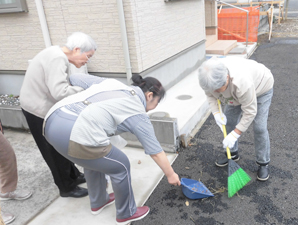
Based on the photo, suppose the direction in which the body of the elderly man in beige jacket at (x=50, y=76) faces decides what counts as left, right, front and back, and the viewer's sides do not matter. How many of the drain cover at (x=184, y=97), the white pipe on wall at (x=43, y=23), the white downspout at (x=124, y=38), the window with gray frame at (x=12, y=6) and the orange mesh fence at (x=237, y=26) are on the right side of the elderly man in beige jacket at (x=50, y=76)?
0

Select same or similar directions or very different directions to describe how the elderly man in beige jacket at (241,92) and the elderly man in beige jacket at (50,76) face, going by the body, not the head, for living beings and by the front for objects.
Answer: very different directions

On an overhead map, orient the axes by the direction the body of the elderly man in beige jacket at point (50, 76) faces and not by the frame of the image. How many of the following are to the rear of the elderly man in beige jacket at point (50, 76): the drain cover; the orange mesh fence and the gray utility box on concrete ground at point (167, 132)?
0

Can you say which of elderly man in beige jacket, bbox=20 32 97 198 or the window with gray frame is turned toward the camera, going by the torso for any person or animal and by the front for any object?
the window with gray frame

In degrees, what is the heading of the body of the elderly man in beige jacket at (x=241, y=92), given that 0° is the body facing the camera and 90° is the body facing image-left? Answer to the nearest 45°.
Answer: approximately 45°

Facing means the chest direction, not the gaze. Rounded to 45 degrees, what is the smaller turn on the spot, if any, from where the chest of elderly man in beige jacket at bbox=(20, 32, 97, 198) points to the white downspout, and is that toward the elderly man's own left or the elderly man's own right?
approximately 45° to the elderly man's own left

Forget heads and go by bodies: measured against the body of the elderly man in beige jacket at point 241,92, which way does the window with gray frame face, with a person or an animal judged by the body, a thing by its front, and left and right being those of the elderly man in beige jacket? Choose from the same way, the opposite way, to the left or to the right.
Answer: to the left

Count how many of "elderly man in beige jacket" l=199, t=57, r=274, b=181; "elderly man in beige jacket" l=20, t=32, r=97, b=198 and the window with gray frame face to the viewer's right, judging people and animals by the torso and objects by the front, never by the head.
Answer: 1

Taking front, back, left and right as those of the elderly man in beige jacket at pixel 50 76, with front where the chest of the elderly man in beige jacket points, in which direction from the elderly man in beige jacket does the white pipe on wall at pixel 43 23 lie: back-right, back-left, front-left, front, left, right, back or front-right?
left

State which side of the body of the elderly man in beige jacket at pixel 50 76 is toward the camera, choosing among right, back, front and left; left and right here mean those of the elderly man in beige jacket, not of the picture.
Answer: right

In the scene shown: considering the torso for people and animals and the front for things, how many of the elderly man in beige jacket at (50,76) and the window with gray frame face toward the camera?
1

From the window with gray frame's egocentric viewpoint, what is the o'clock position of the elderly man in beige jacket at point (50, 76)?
The elderly man in beige jacket is roughly at 12 o'clock from the window with gray frame.

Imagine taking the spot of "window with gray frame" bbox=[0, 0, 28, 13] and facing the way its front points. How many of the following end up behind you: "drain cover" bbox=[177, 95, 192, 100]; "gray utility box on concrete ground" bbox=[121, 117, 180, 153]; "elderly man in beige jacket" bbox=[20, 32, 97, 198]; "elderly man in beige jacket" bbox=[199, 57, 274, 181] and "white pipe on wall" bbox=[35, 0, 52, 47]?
0

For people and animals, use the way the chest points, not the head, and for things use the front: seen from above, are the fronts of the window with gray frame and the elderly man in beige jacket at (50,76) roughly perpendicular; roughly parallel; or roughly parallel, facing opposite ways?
roughly perpendicular

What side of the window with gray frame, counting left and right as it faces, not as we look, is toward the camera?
front

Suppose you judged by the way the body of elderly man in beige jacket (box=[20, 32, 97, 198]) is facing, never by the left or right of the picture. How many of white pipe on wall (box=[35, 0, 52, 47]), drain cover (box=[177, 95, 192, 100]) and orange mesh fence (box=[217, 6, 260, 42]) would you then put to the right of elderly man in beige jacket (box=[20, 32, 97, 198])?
0

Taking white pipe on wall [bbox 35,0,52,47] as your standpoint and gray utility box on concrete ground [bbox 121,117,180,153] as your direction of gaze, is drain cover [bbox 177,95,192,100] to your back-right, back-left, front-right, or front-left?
front-left

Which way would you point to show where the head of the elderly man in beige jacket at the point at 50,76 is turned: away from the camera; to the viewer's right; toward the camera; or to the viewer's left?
to the viewer's right
